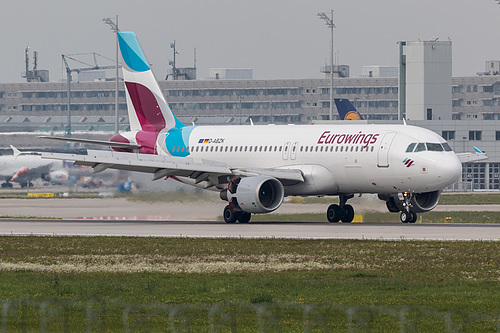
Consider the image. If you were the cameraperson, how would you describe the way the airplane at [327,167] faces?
facing the viewer and to the right of the viewer

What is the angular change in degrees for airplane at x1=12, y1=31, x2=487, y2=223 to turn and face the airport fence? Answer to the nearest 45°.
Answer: approximately 45° to its right
